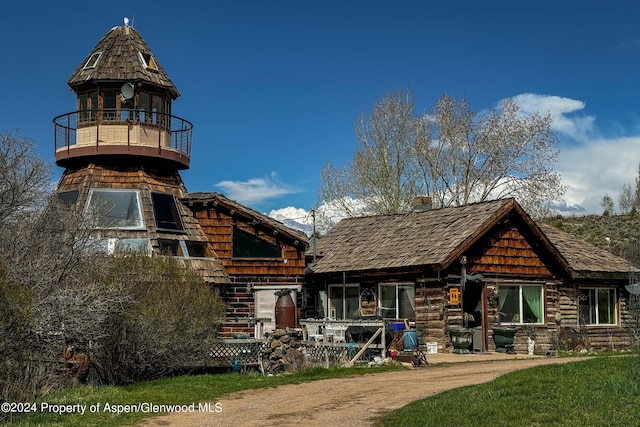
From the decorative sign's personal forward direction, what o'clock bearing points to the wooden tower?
The wooden tower is roughly at 3 o'clock from the decorative sign.

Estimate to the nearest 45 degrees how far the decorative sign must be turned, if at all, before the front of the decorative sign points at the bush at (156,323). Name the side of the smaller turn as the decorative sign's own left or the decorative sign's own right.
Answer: approximately 45° to the decorative sign's own right

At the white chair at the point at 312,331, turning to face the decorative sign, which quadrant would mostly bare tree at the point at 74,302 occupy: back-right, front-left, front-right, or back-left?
back-right

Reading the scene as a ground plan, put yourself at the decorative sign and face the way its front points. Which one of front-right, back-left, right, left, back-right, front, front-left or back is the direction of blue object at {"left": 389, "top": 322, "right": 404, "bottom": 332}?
front-right

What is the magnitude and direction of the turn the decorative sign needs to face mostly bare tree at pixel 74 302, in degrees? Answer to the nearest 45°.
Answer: approximately 45° to its right

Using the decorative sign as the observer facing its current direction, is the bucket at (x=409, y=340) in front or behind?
in front

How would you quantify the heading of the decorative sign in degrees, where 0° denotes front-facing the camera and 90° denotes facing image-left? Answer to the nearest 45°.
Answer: approximately 0°
